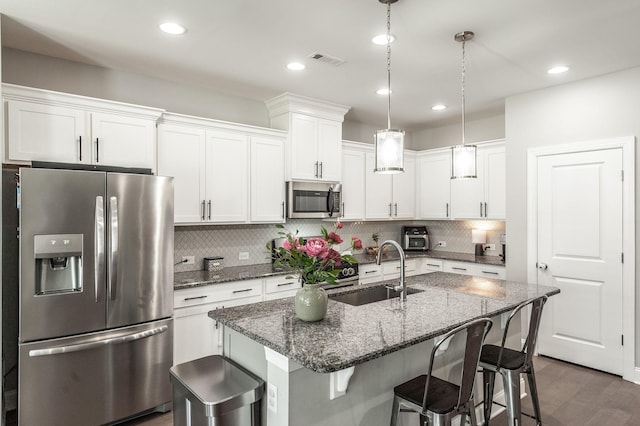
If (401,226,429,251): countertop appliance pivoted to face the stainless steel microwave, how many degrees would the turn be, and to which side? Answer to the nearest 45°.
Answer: approximately 45° to its right

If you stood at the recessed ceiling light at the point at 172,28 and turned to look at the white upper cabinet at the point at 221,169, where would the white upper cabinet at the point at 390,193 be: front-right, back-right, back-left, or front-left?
front-right

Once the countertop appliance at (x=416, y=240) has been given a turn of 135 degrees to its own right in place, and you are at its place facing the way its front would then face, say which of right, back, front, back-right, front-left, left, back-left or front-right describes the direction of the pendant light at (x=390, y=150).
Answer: back-left

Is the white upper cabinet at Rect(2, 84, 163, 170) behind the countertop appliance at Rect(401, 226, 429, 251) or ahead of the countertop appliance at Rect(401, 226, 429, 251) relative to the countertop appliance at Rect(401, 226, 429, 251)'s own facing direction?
ahead

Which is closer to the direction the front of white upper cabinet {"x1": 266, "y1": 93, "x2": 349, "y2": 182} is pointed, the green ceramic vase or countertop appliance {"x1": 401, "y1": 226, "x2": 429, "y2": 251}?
the green ceramic vase

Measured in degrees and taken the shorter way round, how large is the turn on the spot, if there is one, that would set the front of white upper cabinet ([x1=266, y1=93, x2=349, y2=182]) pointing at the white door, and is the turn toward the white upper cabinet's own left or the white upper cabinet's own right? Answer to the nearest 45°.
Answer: approximately 45° to the white upper cabinet's own left

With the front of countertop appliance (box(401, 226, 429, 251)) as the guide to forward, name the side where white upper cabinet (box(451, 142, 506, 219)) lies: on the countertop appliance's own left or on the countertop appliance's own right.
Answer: on the countertop appliance's own left

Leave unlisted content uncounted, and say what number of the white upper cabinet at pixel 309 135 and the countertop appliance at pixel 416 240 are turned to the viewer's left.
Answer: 0

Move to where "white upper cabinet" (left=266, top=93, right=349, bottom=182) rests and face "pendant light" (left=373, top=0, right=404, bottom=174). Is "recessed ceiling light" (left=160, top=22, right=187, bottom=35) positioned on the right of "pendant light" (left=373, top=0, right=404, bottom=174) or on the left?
right

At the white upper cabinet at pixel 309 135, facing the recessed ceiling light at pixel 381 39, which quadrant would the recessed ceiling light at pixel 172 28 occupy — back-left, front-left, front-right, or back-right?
front-right

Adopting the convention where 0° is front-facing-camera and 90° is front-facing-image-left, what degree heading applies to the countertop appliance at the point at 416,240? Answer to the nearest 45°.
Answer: approximately 0°

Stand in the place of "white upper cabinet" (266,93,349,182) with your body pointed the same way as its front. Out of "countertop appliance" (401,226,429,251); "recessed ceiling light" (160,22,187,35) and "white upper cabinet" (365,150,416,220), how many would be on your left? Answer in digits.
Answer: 2

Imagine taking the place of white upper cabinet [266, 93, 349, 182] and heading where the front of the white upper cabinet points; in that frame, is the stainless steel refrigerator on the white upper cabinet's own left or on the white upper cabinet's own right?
on the white upper cabinet's own right

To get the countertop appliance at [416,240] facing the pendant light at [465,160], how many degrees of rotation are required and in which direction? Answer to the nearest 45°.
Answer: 0° — it already faces it

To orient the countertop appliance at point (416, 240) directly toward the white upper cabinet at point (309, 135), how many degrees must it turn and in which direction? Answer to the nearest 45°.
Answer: approximately 45° to its right

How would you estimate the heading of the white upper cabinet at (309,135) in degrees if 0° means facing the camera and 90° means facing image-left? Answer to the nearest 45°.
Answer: approximately 315°
